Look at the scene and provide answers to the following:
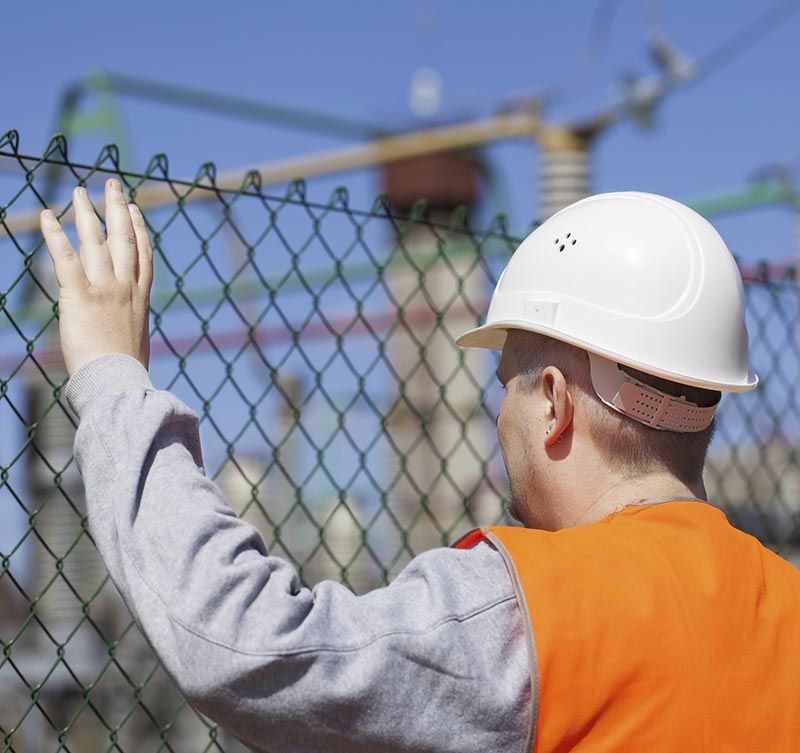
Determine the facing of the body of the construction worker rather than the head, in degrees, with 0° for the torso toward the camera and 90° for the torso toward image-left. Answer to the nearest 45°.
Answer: approximately 135°

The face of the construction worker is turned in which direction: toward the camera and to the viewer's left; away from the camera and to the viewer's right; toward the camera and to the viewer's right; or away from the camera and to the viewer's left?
away from the camera and to the viewer's left
